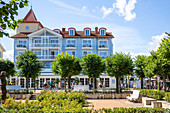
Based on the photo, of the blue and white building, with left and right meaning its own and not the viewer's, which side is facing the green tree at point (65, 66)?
front

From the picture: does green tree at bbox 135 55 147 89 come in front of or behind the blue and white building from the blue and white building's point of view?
in front

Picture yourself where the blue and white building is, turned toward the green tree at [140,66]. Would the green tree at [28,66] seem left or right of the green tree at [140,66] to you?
right

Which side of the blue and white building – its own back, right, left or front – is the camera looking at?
front

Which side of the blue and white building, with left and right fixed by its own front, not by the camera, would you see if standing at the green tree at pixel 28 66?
front

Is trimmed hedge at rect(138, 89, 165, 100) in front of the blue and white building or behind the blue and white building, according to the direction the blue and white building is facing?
in front

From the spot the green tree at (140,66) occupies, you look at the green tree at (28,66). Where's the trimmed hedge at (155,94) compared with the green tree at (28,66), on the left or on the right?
left
